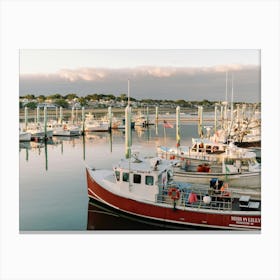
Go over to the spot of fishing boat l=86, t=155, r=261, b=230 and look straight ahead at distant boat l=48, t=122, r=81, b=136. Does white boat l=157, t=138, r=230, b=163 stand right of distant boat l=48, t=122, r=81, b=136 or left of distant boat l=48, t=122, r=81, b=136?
right

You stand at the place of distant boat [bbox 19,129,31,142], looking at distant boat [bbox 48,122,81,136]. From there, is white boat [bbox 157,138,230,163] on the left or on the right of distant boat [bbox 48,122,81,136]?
right

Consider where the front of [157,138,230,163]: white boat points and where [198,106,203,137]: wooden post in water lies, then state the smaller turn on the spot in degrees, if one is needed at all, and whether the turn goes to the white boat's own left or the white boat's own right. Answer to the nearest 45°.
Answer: approximately 90° to the white boat's own right
